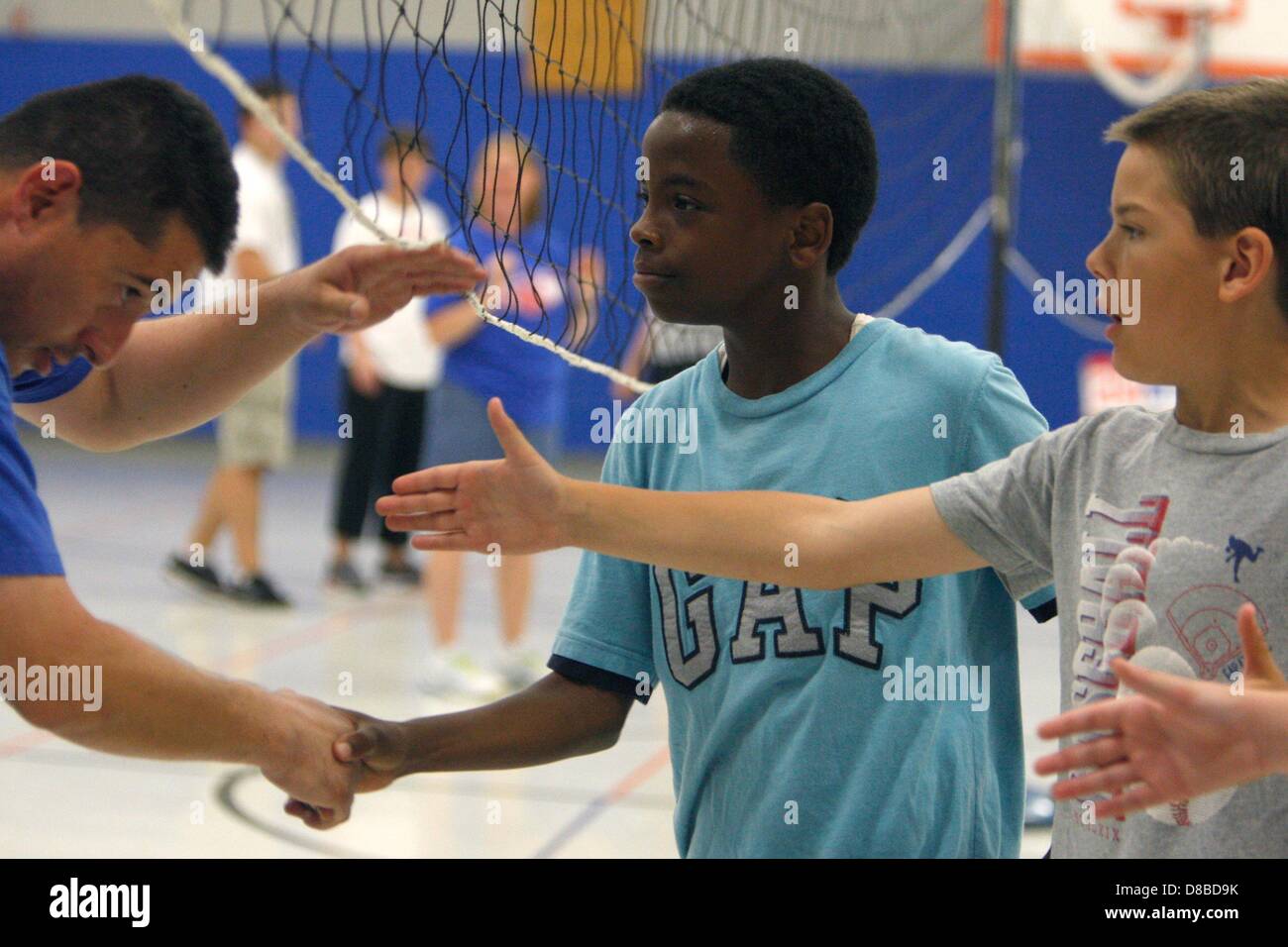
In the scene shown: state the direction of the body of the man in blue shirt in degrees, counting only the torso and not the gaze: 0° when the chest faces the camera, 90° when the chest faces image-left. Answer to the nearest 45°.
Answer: approximately 270°

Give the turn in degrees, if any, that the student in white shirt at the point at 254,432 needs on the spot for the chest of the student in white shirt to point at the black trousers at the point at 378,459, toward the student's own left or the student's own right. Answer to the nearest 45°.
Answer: approximately 45° to the student's own left

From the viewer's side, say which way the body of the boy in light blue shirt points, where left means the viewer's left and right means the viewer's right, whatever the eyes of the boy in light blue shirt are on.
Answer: facing the viewer and to the left of the viewer

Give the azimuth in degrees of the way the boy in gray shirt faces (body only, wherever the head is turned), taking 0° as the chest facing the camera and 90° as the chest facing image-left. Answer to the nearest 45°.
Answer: approximately 45°

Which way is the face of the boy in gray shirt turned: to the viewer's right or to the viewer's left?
to the viewer's left

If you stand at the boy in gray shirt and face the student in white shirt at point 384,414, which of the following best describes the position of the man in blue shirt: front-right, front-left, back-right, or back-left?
front-left

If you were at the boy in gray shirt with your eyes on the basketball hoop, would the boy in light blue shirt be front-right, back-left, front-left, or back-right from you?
front-left

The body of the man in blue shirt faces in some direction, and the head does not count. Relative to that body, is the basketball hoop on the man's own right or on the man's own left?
on the man's own left
